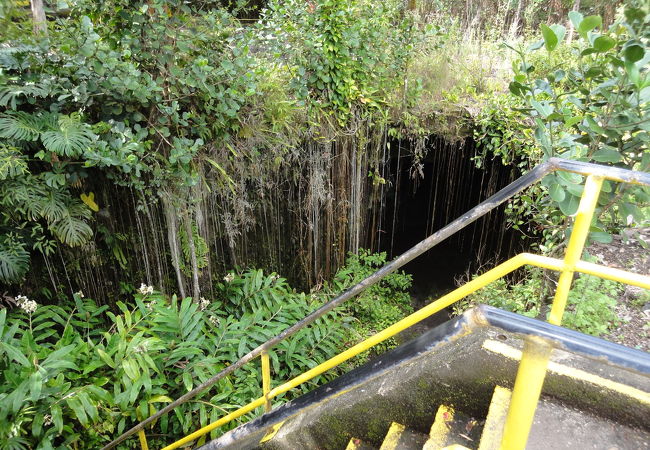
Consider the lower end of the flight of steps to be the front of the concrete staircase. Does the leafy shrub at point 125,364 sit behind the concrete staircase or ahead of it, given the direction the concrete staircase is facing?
ahead

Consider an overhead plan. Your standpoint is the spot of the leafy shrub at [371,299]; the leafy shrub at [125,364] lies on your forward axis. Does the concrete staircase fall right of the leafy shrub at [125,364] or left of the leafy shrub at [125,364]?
left

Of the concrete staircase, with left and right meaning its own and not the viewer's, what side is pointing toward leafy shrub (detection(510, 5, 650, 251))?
right

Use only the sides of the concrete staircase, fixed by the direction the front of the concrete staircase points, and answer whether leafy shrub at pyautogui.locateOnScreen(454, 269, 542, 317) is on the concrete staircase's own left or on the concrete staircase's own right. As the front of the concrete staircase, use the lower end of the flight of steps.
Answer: on the concrete staircase's own right

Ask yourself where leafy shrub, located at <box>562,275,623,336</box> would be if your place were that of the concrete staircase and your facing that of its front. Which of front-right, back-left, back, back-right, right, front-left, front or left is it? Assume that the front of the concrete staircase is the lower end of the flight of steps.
right

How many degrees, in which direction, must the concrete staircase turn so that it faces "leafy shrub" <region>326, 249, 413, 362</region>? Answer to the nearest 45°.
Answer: approximately 45° to its right
